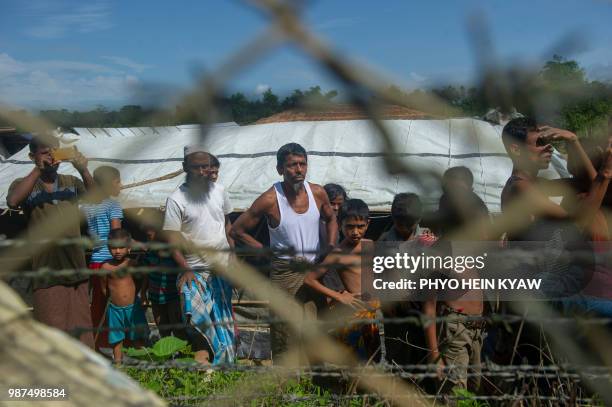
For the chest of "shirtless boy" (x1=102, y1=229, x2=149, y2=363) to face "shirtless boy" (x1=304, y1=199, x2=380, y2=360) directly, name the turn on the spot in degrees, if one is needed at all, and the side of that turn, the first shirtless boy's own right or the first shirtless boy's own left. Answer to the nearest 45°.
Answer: approximately 45° to the first shirtless boy's own left

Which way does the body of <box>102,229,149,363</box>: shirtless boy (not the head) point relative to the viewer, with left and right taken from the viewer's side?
facing the viewer

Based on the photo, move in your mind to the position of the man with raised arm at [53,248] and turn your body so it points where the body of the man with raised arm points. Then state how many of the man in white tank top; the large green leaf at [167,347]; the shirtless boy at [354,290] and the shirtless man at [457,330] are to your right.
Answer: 0

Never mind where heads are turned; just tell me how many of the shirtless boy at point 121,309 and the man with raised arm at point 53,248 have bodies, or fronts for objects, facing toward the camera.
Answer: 2

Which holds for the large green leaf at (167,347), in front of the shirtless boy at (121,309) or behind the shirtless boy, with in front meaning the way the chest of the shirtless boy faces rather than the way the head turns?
in front

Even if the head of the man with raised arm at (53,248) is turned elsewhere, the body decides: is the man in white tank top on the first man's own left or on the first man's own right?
on the first man's own left

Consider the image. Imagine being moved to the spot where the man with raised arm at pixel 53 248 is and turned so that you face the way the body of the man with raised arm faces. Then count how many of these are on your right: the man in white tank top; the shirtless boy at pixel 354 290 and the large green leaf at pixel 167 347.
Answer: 0

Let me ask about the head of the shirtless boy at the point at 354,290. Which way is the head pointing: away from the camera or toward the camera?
toward the camera

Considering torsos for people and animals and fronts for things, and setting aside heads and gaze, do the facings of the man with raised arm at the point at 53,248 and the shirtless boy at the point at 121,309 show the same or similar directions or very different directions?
same or similar directions
